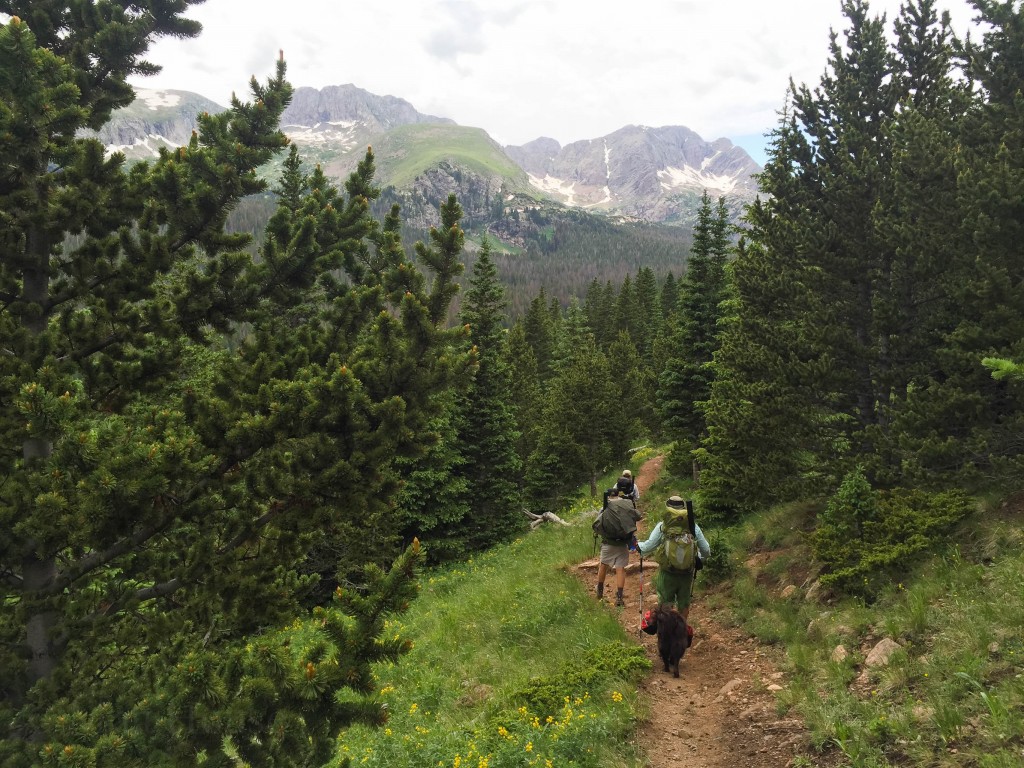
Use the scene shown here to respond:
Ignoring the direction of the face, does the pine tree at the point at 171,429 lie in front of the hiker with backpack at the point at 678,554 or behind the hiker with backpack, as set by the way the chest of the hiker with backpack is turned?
behind

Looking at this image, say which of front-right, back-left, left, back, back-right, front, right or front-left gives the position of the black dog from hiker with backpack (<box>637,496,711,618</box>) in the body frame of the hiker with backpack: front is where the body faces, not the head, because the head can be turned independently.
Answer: back

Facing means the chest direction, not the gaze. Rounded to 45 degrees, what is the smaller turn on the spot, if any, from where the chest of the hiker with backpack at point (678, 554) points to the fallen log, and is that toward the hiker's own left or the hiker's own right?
0° — they already face it

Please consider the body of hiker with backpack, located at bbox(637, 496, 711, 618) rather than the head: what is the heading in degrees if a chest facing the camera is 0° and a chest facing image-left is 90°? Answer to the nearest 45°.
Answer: approximately 180°

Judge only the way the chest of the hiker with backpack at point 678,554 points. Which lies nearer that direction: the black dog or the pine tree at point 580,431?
the pine tree

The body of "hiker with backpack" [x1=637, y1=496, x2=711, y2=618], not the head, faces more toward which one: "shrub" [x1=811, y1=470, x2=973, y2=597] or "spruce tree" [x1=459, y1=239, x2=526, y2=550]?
the spruce tree

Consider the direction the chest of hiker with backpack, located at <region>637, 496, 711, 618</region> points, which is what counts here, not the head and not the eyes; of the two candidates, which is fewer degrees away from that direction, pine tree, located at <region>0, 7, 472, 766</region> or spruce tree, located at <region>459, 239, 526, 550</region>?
the spruce tree

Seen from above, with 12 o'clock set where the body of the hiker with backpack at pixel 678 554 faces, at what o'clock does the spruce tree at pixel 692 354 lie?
The spruce tree is roughly at 12 o'clock from the hiker with backpack.

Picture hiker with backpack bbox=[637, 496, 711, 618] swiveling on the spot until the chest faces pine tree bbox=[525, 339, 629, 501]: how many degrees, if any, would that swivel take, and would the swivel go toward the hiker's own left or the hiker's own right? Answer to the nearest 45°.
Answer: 0° — they already face it
